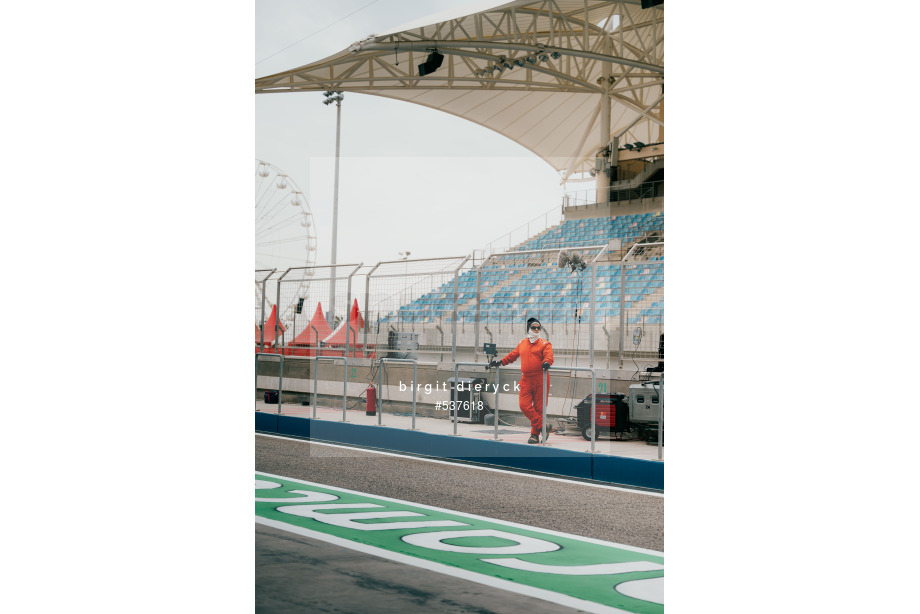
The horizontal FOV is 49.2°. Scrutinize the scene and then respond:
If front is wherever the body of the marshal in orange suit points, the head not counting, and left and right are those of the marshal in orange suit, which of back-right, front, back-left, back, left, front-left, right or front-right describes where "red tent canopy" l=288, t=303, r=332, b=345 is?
back-right

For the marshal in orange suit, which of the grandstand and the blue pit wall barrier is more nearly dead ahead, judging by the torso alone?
the blue pit wall barrier

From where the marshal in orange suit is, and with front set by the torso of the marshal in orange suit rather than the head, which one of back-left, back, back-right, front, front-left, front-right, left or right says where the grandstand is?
back

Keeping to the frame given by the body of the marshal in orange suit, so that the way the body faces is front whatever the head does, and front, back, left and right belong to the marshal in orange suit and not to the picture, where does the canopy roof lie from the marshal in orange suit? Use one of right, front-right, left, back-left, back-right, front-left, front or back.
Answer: back

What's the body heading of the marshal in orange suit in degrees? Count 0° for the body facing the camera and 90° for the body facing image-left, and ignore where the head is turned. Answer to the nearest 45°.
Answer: approximately 0°

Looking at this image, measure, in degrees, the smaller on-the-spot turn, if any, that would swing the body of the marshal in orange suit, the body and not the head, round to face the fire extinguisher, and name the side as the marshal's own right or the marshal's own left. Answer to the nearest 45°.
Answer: approximately 135° to the marshal's own right
